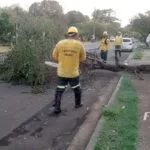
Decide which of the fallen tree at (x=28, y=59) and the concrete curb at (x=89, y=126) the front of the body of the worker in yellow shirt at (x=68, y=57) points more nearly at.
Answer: the fallen tree

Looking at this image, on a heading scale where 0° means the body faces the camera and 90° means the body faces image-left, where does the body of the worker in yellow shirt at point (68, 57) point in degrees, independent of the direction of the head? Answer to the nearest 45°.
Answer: approximately 180°

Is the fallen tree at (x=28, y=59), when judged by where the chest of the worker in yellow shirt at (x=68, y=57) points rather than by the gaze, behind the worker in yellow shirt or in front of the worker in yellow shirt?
in front
